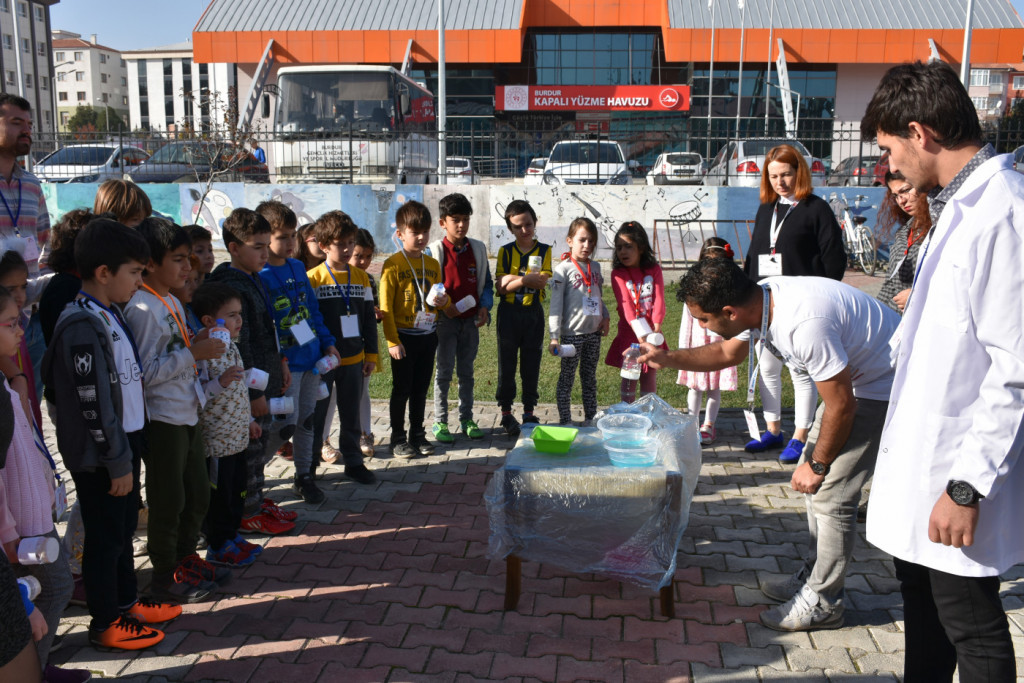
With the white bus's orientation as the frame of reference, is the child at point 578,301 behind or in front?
in front

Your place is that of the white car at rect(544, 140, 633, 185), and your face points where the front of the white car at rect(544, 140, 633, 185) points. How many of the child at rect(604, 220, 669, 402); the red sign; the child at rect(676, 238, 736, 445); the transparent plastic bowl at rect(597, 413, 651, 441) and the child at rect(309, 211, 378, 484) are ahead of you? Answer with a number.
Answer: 4

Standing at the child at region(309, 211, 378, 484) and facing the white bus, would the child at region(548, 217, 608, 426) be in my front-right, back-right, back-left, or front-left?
front-right

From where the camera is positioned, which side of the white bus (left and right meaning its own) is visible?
front

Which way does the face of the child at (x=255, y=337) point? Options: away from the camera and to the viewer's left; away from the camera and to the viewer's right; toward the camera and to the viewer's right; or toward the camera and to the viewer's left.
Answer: toward the camera and to the viewer's right

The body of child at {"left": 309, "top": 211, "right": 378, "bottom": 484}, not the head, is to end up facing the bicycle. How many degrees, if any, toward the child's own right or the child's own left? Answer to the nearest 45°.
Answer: approximately 90° to the child's own left

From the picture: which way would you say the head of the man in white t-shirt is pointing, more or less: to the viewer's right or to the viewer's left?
to the viewer's left

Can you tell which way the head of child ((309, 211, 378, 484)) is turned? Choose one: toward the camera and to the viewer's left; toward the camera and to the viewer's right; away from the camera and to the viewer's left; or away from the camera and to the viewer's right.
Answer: toward the camera and to the viewer's right

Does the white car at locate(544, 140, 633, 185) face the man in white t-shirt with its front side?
yes

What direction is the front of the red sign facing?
toward the camera

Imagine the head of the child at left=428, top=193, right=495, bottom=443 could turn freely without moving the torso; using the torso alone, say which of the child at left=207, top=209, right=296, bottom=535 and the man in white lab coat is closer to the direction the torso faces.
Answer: the man in white lab coat
